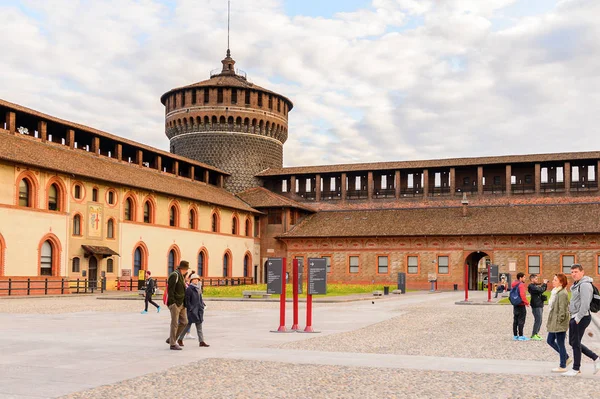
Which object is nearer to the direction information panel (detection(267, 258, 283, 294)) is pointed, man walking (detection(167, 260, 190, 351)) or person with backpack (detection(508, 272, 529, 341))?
the man walking

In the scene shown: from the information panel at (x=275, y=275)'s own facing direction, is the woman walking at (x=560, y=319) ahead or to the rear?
ahead

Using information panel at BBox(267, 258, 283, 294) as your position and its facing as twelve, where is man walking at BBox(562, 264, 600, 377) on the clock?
The man walking is roughly at 11 o'clock from the information panel.

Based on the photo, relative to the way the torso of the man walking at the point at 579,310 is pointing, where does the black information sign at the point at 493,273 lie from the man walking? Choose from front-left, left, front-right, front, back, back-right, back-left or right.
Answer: right

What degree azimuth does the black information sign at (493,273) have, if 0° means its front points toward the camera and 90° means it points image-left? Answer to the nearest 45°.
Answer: approximately 0°

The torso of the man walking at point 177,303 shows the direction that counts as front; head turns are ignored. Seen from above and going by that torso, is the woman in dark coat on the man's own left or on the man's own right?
on the man's own left
